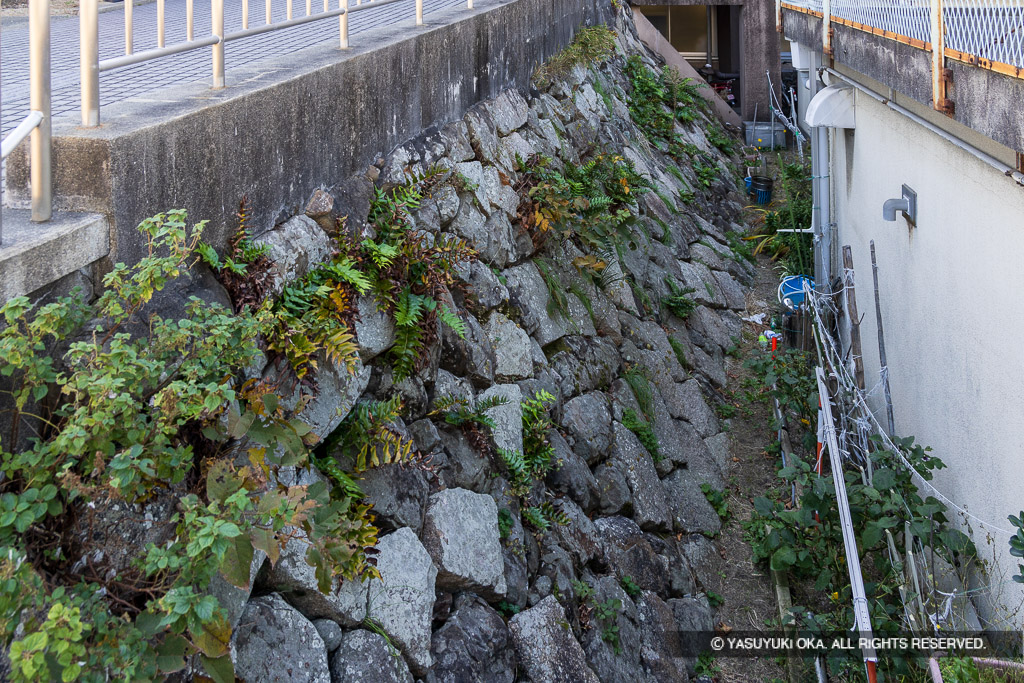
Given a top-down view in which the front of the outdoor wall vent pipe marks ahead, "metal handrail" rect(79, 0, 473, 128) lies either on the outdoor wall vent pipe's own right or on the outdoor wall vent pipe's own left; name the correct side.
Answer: on the outdoor wall vent pipe's own left

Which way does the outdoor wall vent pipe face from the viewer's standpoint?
to the viewer's left

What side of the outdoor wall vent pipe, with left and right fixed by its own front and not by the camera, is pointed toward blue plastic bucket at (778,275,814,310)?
right

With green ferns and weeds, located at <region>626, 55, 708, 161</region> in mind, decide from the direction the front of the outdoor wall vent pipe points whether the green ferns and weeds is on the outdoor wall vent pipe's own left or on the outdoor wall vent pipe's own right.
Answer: on the outdoor wall vent pipe's own right

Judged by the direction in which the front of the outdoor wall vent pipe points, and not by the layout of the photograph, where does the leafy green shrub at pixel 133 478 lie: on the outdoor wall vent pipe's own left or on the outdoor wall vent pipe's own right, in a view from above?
on the outdoor wall vent pipe's own left
